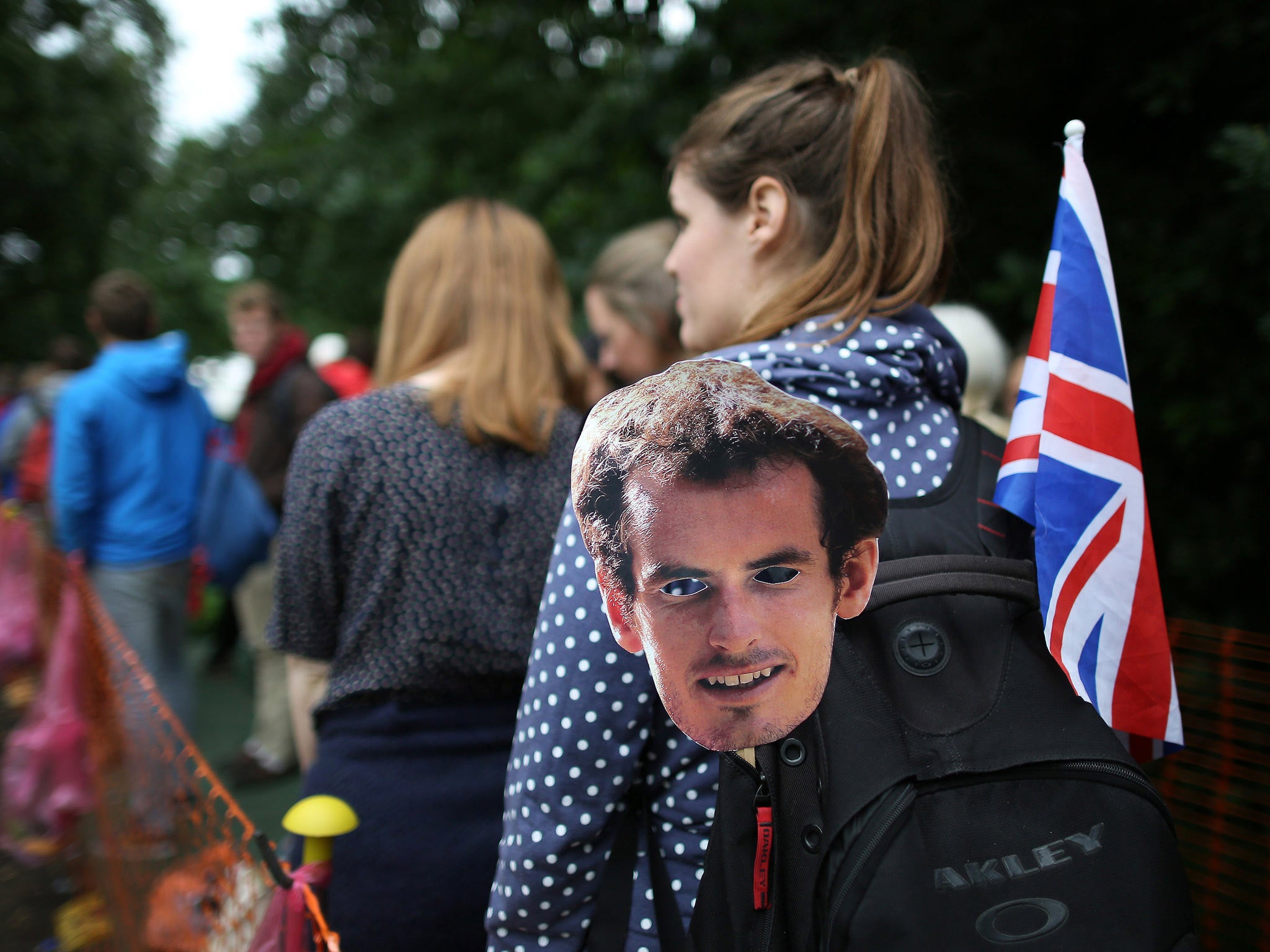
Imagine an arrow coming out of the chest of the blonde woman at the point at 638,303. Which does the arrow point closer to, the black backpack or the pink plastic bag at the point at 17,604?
the pink plastic bag

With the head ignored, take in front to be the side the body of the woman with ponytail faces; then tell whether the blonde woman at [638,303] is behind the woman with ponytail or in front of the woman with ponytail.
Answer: in front

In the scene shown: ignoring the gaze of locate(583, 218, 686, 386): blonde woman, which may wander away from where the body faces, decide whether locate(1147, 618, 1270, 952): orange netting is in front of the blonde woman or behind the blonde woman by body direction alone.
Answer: behind

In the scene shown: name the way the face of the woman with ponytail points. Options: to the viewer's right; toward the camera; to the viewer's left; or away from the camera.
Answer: to the viewer's left

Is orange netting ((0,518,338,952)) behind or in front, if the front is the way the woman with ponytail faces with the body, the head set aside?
in front

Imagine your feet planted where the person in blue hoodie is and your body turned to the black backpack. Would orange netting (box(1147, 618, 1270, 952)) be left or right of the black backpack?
left

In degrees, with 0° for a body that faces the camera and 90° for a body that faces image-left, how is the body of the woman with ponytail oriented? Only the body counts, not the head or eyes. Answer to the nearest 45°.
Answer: approximately 135°

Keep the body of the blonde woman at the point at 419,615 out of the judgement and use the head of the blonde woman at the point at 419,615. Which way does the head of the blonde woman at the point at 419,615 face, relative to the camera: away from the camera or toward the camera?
away from the camera
